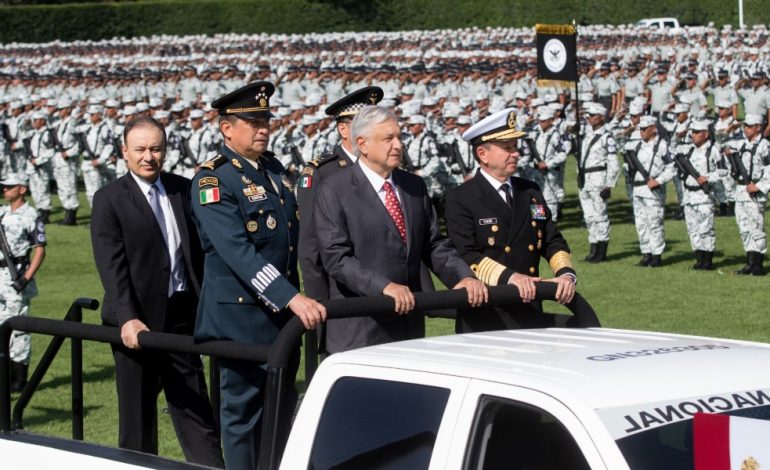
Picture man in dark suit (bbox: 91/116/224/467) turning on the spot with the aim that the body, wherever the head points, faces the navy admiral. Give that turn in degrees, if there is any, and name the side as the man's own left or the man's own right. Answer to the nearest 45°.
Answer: approximately 45° to the man's own left

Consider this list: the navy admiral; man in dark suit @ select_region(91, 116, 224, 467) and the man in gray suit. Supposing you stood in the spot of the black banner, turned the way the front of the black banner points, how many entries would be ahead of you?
3

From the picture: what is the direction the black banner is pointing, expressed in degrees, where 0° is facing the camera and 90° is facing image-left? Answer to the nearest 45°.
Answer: approximately 0°

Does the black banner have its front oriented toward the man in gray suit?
yes

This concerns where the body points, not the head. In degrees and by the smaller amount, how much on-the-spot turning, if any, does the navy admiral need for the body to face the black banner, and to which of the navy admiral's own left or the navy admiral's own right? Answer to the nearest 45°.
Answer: approximately 135° to the navy admiral's own left

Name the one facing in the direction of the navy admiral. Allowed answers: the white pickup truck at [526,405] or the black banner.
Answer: the black banner

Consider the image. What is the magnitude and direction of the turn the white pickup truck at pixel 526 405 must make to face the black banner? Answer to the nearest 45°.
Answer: approximately 135° to its left

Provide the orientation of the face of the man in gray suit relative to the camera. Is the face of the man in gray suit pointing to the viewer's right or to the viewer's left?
to the viewer's right

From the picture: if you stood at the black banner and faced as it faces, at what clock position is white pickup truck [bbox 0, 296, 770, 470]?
The white pickup truck is roughly at 12 o'clock from the black banner.

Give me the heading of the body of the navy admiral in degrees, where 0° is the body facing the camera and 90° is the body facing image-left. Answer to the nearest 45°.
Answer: approximately 315°
